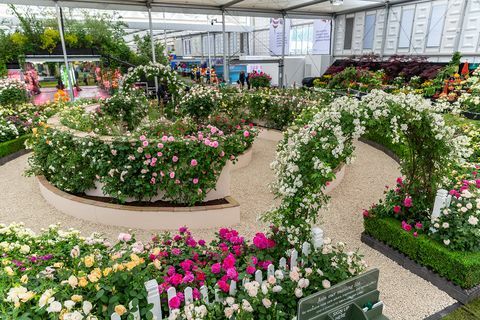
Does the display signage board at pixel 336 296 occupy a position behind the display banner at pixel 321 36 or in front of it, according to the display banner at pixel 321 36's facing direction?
in front

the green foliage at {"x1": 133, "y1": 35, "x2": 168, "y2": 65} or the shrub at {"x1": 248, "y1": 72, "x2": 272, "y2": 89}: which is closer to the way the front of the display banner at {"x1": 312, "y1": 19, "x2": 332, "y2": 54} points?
the shrub

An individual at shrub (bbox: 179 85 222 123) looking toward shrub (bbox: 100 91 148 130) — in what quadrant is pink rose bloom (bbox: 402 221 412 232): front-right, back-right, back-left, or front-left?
back-left

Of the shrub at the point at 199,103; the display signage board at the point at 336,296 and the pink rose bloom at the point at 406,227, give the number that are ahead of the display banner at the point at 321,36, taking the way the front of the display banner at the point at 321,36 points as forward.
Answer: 3

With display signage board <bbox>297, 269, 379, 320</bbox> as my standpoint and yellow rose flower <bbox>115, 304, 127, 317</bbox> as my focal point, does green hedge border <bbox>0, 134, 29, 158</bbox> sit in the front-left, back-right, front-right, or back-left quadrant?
front-right

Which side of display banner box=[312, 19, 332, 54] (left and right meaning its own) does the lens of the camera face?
front

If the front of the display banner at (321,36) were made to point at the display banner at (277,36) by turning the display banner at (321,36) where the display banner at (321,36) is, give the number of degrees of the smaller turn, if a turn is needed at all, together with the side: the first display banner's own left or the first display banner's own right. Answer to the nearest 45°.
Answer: approximately 135° to the first display banner's own right

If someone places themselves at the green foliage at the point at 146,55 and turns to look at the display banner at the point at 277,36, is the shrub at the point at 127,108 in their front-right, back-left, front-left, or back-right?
back-right

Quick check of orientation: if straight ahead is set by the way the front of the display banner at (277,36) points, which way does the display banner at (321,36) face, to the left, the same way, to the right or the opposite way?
the same way

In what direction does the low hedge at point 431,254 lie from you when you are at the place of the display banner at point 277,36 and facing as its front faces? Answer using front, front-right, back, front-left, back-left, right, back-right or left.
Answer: front

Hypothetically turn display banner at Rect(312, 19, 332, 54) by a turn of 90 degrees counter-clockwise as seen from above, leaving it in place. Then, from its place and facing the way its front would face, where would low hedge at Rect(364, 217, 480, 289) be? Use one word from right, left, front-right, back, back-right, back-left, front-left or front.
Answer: right

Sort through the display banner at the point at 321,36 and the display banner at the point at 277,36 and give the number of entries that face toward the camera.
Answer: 2

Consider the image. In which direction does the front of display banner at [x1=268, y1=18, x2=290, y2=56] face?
toward the camera

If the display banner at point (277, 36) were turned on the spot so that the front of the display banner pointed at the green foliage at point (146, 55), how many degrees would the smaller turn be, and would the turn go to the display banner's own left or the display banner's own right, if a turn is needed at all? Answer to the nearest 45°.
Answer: approximately 45° to the display banner's own right

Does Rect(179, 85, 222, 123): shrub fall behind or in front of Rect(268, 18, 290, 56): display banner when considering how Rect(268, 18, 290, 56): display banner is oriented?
in front

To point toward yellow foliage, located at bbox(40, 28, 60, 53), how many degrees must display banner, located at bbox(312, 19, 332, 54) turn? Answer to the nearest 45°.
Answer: approximately 45° to its right

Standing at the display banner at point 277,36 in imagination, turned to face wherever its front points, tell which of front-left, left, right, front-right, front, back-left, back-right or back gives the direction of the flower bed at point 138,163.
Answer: front

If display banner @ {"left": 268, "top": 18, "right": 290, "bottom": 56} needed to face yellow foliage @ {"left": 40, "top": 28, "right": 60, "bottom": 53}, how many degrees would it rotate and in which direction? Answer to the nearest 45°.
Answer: approximately 45° to its right

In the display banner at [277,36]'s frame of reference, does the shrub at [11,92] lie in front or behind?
in front
